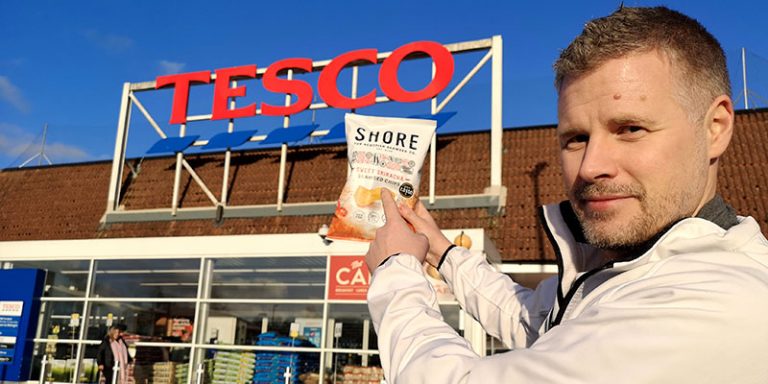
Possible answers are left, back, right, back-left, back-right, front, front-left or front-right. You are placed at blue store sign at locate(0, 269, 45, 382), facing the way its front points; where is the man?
front

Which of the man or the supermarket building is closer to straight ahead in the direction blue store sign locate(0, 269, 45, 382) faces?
the man

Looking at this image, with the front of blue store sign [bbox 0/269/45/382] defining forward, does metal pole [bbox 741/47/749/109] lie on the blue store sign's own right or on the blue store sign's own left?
on the blue store sign's own left

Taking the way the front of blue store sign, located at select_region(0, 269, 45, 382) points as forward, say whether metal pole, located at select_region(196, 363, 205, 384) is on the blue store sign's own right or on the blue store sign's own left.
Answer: on the blue store sign's own left

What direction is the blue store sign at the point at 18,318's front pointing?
toward the camera

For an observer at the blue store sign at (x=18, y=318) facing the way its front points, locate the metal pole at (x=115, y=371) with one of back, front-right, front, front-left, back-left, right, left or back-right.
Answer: front-left

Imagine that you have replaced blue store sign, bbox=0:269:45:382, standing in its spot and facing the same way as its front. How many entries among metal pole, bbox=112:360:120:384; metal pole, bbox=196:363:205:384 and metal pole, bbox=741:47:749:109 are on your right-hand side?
0
